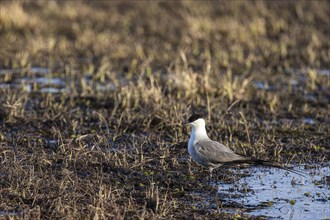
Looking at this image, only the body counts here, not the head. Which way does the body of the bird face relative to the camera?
to the viewer's left
